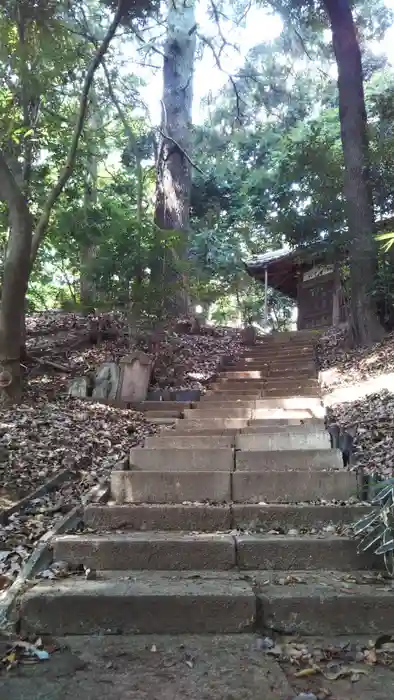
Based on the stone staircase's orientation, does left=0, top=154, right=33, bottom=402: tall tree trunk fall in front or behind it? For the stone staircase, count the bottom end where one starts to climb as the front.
behind

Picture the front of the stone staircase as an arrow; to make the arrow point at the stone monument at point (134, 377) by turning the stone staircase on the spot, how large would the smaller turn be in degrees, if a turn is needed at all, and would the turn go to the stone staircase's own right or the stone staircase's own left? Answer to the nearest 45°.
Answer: approximately 180°

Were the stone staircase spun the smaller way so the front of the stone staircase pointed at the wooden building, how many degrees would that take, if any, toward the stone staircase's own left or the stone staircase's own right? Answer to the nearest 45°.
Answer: approximately 180°

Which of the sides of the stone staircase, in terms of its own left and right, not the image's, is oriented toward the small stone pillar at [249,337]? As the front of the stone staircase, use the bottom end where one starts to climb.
back

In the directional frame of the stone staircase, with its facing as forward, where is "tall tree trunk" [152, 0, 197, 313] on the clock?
The tall tree trunk is roughly at 6 o'clock from the stone staircase.

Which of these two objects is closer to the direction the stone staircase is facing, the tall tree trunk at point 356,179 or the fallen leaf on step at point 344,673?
the fallen leaf on step

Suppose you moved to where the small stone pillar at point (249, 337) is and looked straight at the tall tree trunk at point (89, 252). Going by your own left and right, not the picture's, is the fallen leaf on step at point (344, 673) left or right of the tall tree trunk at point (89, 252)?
left

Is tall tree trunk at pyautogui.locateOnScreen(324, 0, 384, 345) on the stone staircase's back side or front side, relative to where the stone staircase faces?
on the back side

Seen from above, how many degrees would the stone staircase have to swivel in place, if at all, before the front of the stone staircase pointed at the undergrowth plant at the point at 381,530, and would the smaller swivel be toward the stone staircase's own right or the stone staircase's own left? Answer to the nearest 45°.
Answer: approximately 90° to the stone staircase's own left

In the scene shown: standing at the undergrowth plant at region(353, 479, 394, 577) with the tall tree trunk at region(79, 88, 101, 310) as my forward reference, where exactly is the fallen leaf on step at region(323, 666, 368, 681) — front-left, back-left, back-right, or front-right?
back-left

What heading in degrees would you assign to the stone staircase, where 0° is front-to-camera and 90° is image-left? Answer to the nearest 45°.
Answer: approximately 0°

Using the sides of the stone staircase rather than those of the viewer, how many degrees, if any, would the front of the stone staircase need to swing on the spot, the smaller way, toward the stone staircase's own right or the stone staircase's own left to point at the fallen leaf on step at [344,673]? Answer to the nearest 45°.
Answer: approximately 45° to the stone staircase's own left
